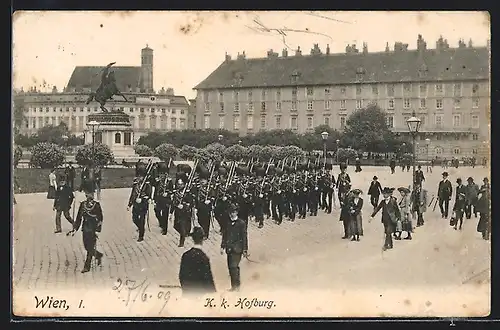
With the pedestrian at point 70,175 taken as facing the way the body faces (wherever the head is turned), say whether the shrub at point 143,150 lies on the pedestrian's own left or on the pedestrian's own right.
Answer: on the pedestrian's own left

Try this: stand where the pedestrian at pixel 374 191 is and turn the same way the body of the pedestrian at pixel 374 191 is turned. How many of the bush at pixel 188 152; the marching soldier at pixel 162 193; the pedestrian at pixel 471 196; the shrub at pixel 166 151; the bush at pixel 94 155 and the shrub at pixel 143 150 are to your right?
5
